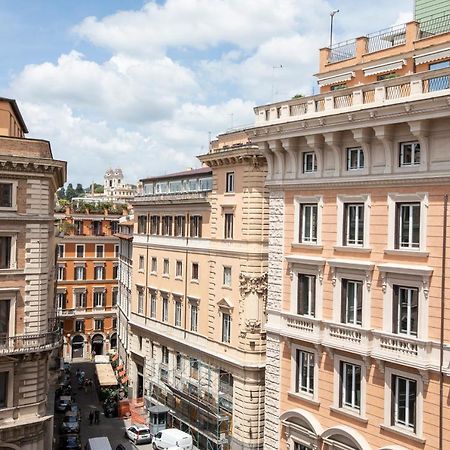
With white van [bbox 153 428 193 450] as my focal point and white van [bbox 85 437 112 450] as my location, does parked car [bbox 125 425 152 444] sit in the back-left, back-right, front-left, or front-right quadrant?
front-left

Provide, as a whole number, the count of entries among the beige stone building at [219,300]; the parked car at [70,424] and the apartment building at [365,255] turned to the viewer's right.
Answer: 0

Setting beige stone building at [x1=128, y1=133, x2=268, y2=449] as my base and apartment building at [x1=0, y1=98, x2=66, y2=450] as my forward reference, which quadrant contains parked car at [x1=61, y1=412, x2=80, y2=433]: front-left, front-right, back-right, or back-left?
front-right

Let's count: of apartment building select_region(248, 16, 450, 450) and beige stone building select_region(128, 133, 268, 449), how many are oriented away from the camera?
0

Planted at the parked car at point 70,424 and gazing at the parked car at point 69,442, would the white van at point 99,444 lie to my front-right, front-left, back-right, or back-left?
front-left

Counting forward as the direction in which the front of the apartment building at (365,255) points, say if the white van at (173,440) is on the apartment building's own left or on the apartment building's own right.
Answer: on the apartment building's own right

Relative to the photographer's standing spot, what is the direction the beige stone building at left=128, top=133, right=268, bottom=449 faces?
facing the viewer and to the left of the viewer
